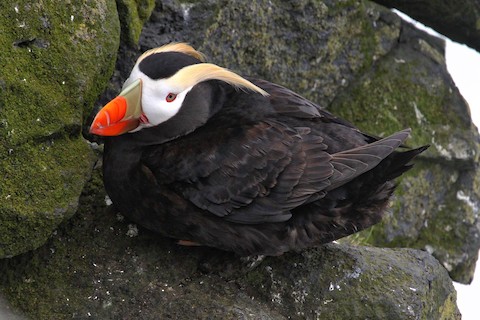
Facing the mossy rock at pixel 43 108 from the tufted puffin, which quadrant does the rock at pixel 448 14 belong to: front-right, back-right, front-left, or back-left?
back-right

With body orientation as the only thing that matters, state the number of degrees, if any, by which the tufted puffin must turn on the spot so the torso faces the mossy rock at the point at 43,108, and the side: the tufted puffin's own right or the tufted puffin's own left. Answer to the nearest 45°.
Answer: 0° — it already faces it

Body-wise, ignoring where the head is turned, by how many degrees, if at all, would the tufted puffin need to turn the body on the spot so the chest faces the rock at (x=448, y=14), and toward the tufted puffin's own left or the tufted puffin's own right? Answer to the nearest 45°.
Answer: approximately 90° to the tufted puffin's own right

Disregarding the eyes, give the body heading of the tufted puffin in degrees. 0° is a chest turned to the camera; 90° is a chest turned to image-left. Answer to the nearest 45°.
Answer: approximately 90°

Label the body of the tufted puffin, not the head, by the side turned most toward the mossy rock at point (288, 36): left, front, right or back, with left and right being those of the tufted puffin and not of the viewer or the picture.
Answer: right

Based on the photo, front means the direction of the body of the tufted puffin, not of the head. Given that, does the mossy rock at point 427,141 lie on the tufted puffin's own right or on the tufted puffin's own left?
on the tufted puffin's own right
